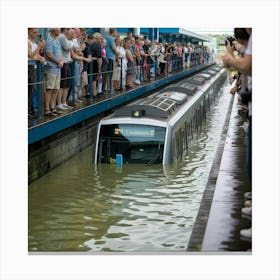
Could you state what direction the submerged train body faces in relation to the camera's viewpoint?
facing the viewer and to the left of the viewer

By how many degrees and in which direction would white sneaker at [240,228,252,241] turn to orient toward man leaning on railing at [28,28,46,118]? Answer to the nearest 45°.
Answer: approximately 45° to its right

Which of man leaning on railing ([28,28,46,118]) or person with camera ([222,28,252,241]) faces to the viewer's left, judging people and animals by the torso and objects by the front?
the person with camera

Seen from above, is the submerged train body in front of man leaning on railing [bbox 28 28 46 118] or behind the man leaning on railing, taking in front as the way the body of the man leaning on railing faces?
in front

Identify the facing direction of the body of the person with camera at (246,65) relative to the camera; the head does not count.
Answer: to the viewer's left

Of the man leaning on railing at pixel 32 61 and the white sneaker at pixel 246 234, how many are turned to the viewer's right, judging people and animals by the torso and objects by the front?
1

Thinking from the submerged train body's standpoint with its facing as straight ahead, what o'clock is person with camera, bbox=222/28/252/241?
The person with camera is roughly at 10 o'clock from the submerged train body.

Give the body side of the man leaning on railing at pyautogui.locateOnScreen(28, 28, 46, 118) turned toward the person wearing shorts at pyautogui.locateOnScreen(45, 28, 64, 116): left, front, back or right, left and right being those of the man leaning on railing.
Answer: left

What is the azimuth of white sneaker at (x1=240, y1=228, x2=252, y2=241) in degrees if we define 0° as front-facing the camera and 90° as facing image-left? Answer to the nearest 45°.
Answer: approximately 90°

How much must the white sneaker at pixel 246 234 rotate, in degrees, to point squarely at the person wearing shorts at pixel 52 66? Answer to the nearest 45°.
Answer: approximately 45° to its right

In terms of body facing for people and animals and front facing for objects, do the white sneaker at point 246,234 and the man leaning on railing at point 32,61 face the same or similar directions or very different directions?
very different directions

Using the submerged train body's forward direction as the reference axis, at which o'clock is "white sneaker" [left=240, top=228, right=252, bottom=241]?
The white sneaker is roughly at 10 o'clock from the submerged train body.

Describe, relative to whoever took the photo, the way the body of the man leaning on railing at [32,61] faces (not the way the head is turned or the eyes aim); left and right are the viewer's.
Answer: facing to the right of the viewer
